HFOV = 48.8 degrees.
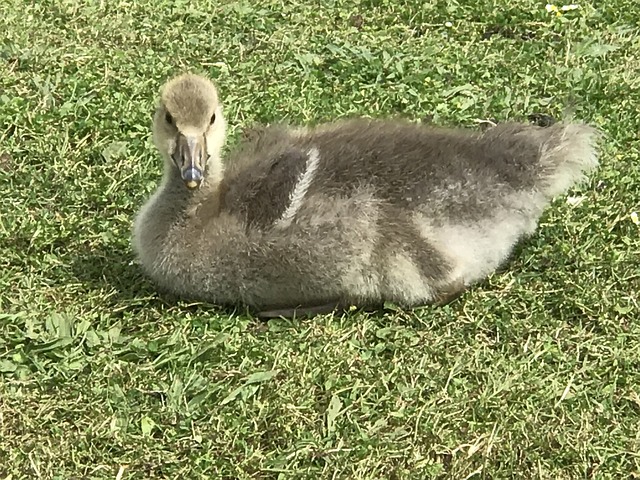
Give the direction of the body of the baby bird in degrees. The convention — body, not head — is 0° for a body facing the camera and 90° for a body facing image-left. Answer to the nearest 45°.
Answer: approximately 90°
